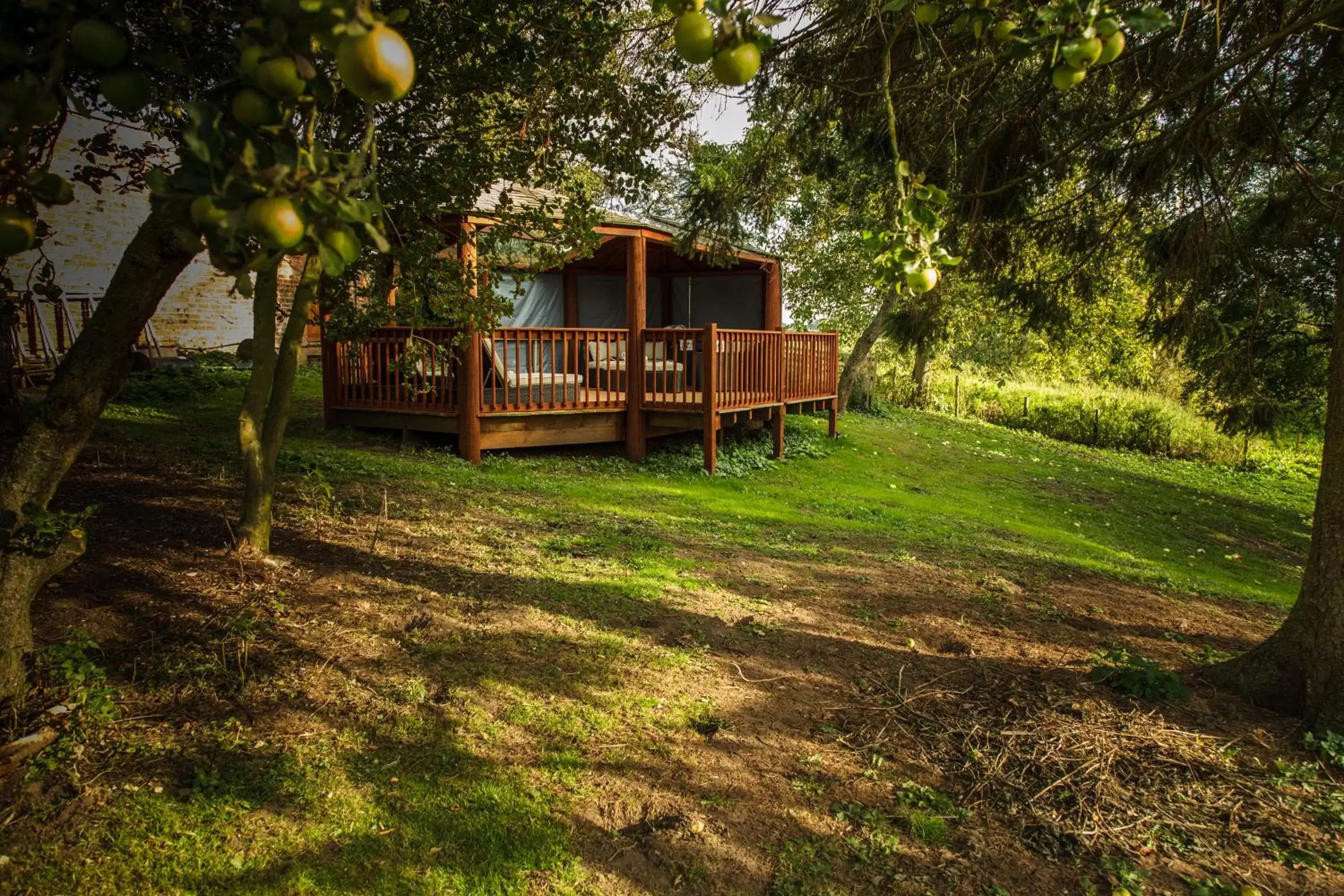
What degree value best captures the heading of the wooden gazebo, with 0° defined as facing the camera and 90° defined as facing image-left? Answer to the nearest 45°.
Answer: approximately 0°

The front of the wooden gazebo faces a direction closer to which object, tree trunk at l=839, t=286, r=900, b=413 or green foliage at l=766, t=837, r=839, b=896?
the green foliage

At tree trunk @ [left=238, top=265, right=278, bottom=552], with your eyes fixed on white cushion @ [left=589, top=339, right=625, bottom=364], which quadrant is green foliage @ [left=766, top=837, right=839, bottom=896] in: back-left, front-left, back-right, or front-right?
back-right

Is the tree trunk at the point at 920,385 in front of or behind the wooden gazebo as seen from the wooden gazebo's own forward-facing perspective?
behind

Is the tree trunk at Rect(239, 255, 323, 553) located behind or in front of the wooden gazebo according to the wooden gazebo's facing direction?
in front

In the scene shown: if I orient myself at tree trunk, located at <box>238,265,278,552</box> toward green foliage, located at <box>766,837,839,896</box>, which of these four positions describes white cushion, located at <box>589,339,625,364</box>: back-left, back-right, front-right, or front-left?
back-left

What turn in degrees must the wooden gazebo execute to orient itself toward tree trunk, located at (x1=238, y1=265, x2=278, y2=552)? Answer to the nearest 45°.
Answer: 0° — it already faces it

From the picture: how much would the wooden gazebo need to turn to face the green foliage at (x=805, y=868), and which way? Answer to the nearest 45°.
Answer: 0° — it already faces it

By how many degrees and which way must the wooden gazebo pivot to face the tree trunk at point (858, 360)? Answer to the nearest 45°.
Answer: approximately 135° to its left

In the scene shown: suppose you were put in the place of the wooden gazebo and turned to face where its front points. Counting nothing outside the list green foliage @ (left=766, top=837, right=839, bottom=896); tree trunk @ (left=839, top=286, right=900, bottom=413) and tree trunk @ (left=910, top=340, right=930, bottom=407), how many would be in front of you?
1
